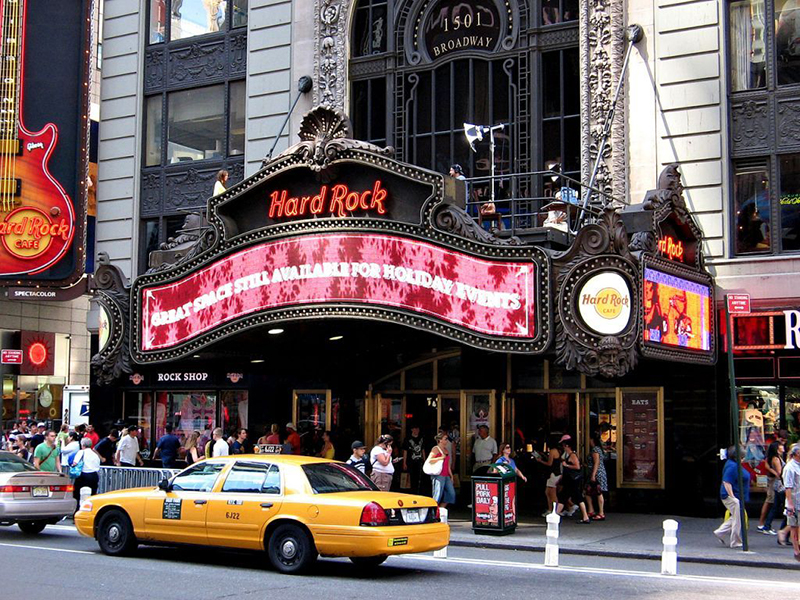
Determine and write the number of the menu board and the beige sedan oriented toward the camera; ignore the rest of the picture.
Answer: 1

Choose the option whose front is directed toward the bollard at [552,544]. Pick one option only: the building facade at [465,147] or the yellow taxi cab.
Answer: the building facade

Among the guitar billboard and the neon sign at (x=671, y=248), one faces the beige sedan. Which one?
the guitar billboard

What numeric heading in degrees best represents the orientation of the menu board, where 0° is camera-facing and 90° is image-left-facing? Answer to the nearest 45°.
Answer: approximately 0°

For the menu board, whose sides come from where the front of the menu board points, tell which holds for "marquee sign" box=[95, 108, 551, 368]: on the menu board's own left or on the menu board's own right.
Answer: on the menu board's own right

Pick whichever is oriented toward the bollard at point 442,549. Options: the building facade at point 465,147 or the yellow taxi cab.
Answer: the building facade

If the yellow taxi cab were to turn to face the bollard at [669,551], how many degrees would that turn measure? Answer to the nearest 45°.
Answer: approximately 135° to its right

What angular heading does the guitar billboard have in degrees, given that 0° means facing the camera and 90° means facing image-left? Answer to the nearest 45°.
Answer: approximately 0°

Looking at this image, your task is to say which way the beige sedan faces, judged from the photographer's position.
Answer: facing away from the viewer and to the left of the viewer

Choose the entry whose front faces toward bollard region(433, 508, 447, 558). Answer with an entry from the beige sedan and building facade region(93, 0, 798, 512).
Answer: the building facade

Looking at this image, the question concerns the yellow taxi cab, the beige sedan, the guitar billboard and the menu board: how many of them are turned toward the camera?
2

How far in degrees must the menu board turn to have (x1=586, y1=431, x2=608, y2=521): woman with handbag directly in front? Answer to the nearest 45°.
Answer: approximately 45° to its right
